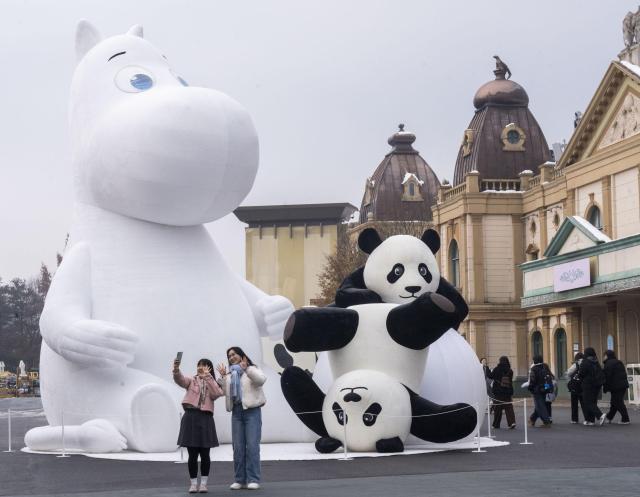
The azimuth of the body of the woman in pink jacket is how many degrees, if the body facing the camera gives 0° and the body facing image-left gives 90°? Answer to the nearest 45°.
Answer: approximately 0°

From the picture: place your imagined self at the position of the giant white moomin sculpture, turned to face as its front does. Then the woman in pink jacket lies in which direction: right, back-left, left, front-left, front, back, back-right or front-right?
front-right

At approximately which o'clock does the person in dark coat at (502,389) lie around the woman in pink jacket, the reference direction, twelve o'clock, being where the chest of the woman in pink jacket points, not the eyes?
The person in dark coat is roughly at 7 o'clock from the woman in pink jacket.

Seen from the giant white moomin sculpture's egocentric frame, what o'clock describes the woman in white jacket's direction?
The woman in white jacket is roughly at 1 o'clock from the giant white moomin sculpture.

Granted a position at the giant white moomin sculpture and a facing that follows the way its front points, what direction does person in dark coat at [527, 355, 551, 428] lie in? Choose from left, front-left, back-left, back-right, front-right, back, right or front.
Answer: left

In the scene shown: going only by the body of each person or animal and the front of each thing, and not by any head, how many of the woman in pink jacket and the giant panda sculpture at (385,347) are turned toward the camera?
2

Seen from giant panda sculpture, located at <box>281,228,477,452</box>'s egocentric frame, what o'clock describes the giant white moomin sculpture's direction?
The giant white moomin sculpture is roughly at 3 o'clock from the giant panda sculpture.

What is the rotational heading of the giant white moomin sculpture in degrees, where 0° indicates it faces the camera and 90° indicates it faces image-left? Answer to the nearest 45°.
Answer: approximately 315°
